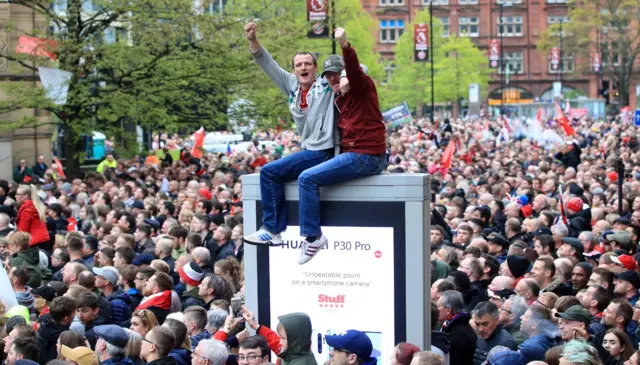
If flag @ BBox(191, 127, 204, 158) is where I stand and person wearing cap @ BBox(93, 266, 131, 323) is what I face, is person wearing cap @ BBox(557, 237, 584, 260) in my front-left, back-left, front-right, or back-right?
front-left

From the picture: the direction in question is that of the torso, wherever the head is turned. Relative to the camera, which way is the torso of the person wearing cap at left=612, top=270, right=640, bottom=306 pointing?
to the viewer's left

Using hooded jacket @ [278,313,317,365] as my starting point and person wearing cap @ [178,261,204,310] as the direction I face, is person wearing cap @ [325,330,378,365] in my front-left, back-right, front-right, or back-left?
back-right

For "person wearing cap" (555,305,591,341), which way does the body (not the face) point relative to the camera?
to the viewer's left

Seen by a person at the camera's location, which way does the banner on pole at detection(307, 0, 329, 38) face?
facing the viewer
